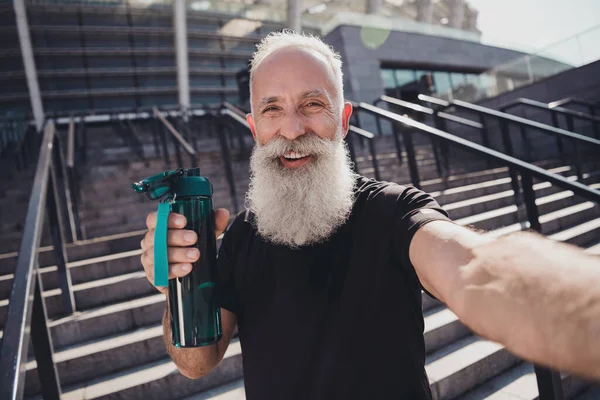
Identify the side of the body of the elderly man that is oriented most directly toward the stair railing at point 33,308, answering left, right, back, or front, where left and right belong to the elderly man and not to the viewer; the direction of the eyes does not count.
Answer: right

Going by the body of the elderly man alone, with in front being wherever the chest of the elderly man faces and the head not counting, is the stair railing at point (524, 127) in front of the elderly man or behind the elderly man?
behind

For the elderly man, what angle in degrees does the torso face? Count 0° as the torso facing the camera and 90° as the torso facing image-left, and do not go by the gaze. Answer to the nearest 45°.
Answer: approximately 0°

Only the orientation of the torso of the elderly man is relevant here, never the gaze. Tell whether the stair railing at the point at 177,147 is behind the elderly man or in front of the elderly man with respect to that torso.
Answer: behind

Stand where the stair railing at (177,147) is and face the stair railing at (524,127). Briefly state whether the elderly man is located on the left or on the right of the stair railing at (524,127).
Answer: right

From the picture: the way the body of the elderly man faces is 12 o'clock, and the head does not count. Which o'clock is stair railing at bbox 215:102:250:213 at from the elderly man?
The stair railing is roughly at 5 o'clock from the elderly man.
